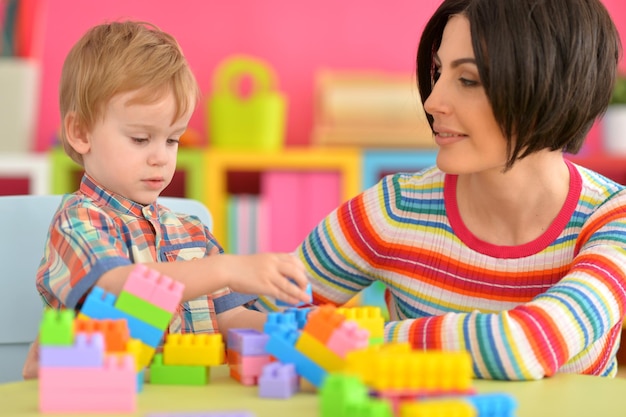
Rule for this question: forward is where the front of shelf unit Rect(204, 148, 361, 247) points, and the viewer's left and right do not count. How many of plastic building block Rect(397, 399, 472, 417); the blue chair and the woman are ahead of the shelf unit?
3

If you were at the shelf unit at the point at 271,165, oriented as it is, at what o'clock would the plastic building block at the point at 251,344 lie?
The plastic building block is roughly at 12 o'clock from the shelf unit.

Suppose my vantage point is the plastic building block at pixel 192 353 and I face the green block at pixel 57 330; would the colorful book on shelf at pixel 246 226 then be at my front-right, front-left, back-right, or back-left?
back-right

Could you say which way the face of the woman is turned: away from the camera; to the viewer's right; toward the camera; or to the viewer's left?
to the viewer's left

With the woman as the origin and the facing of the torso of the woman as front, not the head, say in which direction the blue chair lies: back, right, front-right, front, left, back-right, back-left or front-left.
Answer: front-right

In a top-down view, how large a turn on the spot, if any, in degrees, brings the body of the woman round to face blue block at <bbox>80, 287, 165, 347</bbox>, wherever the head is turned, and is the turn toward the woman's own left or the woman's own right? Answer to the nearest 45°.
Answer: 0° — they already face it

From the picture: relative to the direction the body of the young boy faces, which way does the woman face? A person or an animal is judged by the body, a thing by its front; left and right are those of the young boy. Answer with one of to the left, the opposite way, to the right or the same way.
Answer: to the right

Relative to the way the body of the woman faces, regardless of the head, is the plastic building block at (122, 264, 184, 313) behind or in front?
in front

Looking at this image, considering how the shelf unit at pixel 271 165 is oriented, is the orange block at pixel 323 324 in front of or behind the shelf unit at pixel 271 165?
in front

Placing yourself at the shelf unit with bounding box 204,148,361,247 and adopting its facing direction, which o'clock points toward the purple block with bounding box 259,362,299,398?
The purple block is roughly at 12 o'clock from the shelf unit.

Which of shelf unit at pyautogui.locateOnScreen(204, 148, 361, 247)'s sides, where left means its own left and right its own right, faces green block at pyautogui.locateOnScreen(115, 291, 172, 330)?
front
